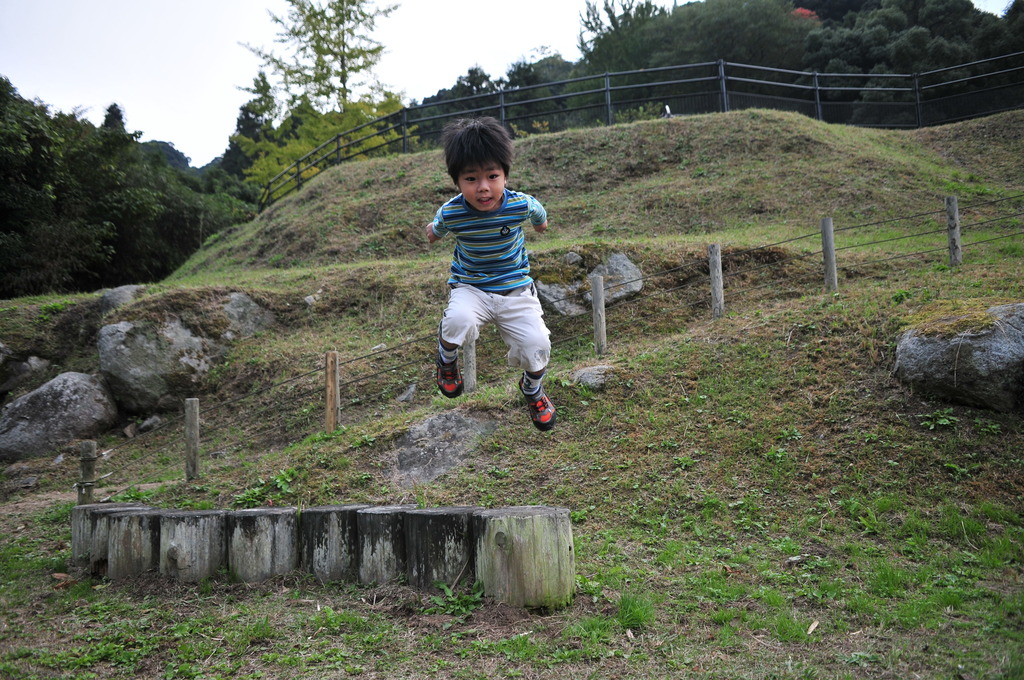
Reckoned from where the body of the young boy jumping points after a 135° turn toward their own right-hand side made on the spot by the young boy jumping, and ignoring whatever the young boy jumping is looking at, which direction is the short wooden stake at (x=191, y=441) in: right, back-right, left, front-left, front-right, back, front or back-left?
front

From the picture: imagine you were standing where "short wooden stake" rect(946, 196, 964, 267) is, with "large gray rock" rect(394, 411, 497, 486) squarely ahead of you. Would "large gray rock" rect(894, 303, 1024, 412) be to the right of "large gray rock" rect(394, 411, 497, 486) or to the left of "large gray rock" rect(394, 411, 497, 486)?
left

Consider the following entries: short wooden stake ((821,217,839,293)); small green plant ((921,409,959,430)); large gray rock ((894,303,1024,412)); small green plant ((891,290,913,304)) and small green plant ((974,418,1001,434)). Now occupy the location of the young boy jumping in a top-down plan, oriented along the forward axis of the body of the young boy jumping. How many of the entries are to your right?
0

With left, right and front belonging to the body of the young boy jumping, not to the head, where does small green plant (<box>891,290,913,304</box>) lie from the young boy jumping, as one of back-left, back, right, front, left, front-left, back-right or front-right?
back-left

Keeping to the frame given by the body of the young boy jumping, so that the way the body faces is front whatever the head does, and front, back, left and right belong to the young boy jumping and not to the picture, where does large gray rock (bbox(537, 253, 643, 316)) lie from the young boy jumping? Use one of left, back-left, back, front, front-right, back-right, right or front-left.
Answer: back

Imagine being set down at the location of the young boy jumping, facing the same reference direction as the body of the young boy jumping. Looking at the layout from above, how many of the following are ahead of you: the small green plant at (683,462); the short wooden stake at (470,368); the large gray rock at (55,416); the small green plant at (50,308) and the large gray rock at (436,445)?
0

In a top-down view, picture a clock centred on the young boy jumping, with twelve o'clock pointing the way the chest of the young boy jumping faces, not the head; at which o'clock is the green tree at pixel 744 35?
The green tree is roughly at 7 o'clock from the young boy jumping.

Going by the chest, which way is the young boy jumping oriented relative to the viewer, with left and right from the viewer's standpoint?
facing the viewer

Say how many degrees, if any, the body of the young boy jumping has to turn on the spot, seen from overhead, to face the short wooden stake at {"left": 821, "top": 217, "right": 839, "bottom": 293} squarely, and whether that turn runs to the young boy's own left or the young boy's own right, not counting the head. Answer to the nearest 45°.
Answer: approximately 135° to the young boy's own left

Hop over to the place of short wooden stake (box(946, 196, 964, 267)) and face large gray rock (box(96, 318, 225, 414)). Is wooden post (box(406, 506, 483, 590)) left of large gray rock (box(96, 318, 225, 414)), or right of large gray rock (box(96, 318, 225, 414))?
left

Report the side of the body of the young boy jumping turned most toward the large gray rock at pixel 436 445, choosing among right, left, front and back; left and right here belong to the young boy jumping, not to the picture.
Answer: back

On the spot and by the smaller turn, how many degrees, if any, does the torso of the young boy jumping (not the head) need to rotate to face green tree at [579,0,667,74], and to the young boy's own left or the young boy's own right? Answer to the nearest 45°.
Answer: approximately 180°

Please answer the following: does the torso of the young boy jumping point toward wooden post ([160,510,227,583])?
no

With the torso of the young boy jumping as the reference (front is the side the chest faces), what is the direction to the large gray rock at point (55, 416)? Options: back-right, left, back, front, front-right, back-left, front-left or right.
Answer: back-right

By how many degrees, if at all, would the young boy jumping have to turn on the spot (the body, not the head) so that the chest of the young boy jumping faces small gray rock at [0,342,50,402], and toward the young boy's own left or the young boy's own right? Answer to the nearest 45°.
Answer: approximately 135° to the young boy's own right

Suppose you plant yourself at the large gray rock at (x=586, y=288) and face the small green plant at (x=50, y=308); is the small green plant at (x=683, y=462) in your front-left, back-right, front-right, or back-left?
back-left

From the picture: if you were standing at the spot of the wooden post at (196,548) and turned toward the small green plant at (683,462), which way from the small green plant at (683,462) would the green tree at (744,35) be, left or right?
left

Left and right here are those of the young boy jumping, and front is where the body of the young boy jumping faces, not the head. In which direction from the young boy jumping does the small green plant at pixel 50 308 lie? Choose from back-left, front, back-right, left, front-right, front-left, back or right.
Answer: back-right

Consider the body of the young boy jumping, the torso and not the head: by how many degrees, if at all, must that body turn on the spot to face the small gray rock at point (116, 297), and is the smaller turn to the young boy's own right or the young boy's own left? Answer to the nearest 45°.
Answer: approximately 135° to the young boy's own right

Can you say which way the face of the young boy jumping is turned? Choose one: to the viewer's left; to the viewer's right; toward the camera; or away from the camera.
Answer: toward the camera

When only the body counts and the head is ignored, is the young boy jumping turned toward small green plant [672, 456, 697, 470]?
no
